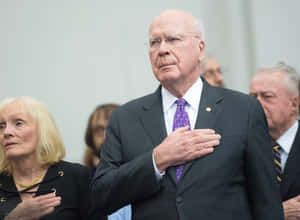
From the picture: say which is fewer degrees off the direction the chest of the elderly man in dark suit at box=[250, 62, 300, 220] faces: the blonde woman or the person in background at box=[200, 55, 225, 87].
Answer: the blonde woman

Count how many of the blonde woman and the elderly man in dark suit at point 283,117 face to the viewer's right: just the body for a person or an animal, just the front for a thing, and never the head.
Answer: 0

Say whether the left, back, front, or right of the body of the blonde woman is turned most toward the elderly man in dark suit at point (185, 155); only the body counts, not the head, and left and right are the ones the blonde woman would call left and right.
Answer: left

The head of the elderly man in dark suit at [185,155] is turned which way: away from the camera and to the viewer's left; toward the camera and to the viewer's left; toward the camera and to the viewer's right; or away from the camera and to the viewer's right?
toward the camera and to the viewer's left

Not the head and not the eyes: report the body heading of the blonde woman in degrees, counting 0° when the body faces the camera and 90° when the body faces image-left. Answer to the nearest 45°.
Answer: approximately 45°

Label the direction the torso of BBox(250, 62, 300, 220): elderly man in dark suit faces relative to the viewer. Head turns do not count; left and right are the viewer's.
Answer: facing the viewer and to the left of the viewer

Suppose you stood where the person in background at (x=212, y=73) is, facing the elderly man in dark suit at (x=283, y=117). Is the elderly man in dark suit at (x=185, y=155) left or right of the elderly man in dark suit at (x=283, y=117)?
right

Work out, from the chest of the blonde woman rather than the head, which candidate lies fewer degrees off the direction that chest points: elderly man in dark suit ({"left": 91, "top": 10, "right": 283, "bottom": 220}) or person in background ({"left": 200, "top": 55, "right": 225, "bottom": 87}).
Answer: the elderly man in dark suit

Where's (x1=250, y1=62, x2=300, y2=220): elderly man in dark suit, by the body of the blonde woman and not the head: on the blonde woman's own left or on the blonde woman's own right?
on the blonde woman's own left

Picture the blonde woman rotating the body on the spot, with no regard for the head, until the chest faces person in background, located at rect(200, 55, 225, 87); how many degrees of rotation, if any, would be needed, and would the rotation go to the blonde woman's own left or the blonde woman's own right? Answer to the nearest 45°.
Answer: approximately 180°

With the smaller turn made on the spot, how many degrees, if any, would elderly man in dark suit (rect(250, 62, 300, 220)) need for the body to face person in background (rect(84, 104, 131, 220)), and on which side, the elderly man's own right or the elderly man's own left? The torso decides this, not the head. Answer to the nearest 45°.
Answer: approximately 45° to the elderly man's own right

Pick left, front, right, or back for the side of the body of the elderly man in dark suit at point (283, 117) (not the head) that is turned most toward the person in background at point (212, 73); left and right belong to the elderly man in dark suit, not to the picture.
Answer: right

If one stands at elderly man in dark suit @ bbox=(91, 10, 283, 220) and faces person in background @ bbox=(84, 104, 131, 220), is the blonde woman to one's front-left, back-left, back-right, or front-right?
front-left

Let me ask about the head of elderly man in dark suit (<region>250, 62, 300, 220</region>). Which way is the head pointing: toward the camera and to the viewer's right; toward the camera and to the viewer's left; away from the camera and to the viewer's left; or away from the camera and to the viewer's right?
toward the camera and to the viewer's left
